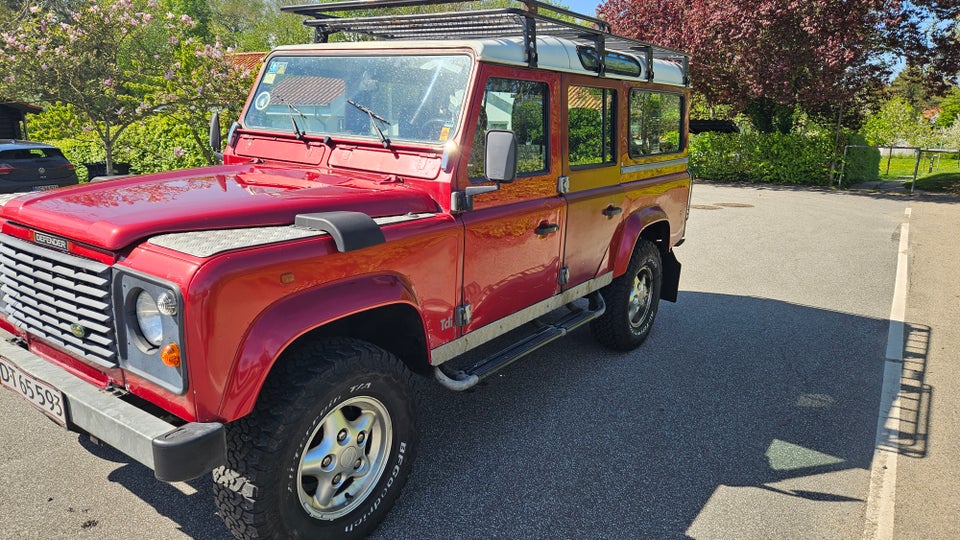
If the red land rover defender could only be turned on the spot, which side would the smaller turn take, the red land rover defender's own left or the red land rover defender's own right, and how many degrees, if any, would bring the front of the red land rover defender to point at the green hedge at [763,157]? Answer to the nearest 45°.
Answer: approximately 180°

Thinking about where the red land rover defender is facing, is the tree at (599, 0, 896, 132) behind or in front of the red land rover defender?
behind

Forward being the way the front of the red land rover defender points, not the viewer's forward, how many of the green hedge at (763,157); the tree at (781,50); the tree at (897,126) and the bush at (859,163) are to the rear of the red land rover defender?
4

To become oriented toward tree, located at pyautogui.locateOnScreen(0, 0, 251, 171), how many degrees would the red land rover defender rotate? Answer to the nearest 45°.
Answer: approximately 135° to its right

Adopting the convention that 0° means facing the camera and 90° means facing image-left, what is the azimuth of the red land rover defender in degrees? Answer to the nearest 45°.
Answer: approximately 45°

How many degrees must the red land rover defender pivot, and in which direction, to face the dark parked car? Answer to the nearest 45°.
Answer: approximately 90° to its right

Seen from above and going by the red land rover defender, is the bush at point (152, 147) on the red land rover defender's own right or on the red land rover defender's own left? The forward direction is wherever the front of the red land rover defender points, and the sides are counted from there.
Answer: on the red land rover defender's own right

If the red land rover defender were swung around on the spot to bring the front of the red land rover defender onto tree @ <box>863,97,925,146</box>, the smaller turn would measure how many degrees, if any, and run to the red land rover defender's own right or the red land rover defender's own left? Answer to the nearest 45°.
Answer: approximately 180°

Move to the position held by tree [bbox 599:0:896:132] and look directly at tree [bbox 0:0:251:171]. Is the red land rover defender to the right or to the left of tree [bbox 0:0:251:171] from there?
left

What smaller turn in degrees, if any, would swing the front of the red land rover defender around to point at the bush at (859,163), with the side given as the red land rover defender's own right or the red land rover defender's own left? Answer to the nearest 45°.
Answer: approximately 180°
